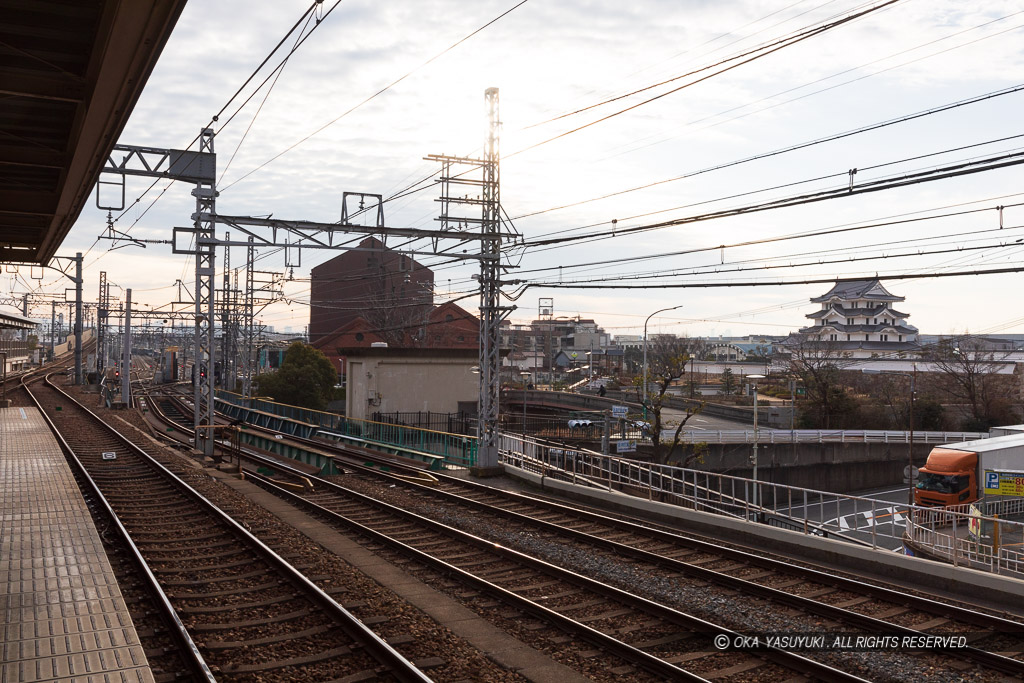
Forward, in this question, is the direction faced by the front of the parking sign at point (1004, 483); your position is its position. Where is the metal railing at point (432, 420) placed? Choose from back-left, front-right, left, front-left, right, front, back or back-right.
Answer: right

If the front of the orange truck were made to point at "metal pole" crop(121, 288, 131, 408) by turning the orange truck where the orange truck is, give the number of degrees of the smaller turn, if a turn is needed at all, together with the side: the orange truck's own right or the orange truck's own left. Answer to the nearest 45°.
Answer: approximately 45° to the orange truck's own right

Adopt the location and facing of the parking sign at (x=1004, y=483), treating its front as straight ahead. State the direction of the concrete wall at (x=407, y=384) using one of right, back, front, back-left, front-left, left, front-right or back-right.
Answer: right

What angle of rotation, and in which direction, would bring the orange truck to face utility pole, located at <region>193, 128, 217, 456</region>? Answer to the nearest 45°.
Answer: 0° — it already faces it

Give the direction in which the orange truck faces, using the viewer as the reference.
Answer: facing the viewer and to the left of the viewer

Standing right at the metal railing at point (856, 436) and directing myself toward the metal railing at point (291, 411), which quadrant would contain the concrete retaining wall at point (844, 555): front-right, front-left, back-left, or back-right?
front-left

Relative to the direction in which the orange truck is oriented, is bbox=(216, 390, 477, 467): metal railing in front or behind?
in front

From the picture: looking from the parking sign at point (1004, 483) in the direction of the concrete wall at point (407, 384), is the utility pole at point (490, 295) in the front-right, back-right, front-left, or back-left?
front-left

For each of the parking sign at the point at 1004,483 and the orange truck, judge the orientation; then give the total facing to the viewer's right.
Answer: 0

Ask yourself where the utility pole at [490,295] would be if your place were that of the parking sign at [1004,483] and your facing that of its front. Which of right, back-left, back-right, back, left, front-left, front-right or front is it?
front-right

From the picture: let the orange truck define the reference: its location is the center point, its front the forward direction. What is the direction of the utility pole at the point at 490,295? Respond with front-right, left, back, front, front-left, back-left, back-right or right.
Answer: front

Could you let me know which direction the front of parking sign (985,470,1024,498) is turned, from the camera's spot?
facing the viewer
